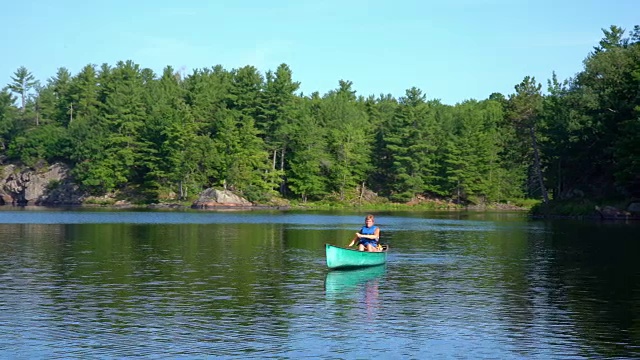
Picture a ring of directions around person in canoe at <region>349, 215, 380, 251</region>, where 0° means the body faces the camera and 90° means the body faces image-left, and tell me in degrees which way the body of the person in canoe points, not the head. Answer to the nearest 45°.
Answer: approximately 45°

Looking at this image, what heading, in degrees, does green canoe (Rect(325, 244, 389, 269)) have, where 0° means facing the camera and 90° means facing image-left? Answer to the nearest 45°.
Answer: approximately 45°
